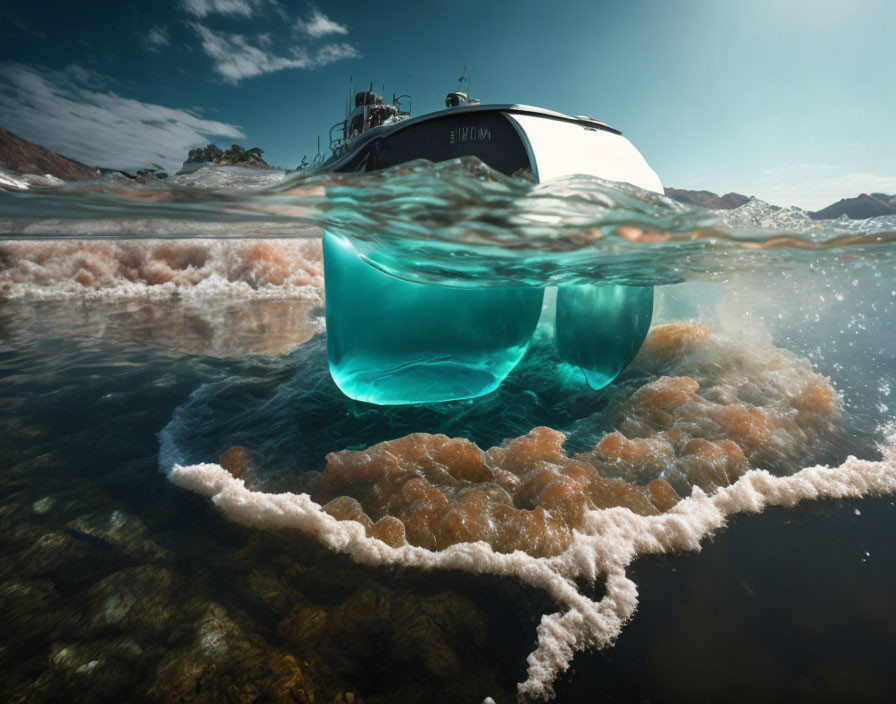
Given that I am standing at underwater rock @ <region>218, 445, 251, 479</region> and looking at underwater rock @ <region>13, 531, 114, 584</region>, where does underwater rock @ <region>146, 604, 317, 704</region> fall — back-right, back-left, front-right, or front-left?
front-left

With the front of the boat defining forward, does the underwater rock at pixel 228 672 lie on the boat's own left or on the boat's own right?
on the boat's own right

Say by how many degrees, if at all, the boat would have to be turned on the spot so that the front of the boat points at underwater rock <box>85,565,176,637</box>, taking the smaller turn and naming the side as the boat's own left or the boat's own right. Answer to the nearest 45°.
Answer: approximately 45° to the boat's own right

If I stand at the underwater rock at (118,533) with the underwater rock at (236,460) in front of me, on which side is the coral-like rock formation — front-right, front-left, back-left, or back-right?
front-right

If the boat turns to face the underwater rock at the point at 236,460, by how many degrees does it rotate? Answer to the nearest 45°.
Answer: approximately 90° to its right

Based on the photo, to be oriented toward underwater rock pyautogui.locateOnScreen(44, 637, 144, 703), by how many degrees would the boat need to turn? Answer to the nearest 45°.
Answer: approximately 45° to its right

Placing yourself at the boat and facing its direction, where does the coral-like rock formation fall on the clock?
The coral-like rock formation is roughly at 1 o'clock from the boat.

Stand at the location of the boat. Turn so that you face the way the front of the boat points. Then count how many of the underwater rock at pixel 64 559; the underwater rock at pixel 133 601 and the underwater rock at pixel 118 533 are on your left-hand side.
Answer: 0

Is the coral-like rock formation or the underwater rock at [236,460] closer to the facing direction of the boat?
the coral-like rock formation

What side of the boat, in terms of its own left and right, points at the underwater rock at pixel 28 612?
right
